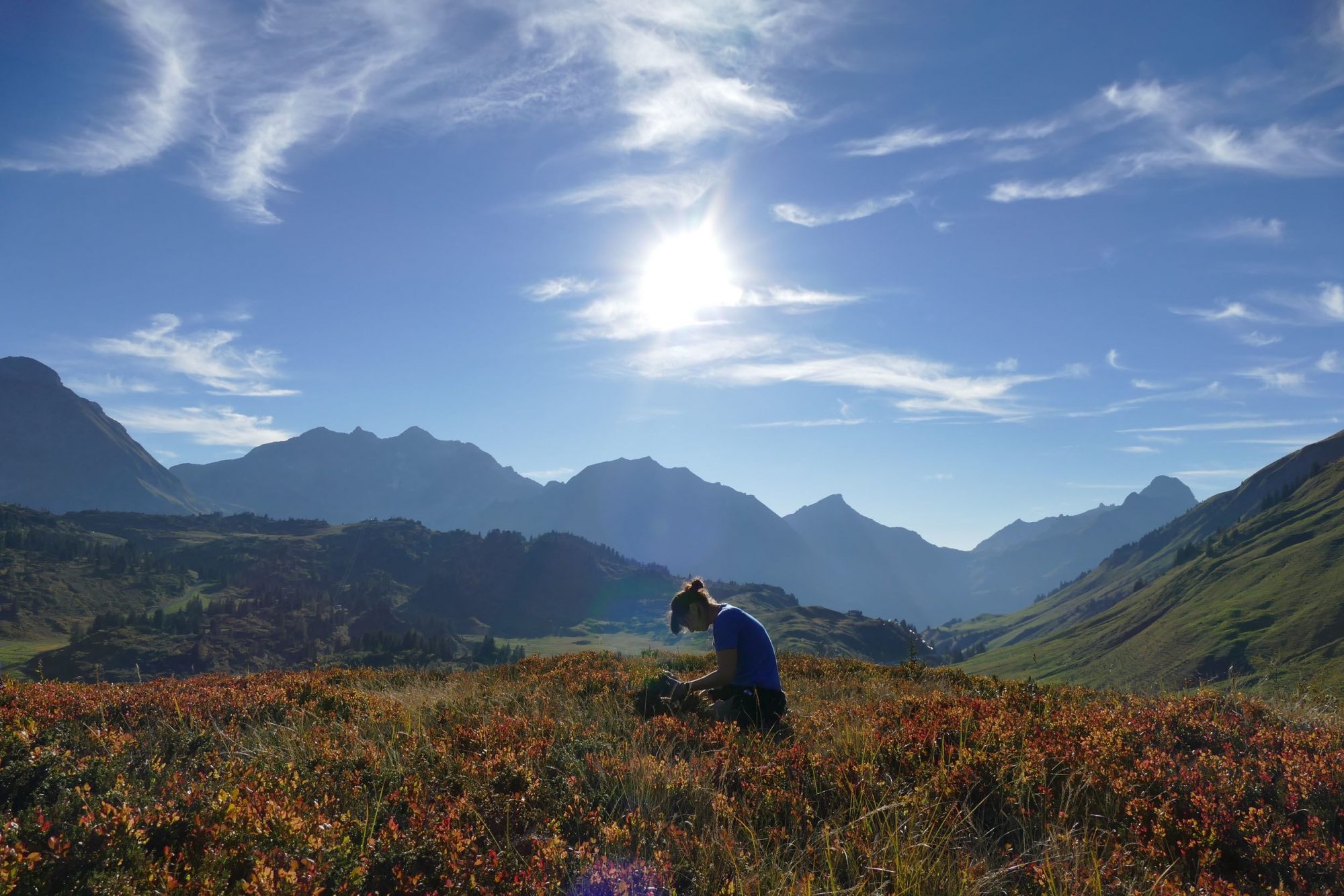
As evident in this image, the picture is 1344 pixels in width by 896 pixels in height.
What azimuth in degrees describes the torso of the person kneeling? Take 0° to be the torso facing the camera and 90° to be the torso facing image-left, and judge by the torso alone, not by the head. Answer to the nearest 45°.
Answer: approximately 90°

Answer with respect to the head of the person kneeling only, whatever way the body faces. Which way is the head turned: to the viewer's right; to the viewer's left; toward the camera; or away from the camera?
to the viewer's left
